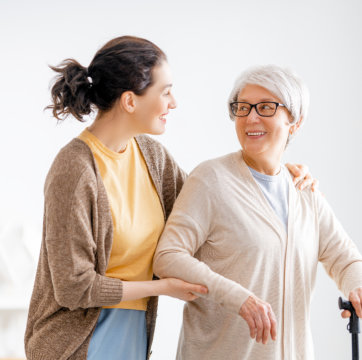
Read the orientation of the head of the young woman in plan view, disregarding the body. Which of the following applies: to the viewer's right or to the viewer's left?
to the viewer's right

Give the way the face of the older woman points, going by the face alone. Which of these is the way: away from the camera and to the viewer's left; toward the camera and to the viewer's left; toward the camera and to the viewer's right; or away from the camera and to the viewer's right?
toward the camera and to the viewer's left

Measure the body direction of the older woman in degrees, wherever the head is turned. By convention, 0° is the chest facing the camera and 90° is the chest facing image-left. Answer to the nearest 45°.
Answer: approximately 315°

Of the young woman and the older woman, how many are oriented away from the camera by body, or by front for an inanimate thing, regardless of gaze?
0

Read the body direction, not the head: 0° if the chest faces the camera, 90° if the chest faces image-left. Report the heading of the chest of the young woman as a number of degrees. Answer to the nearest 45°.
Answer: approximately 315°
